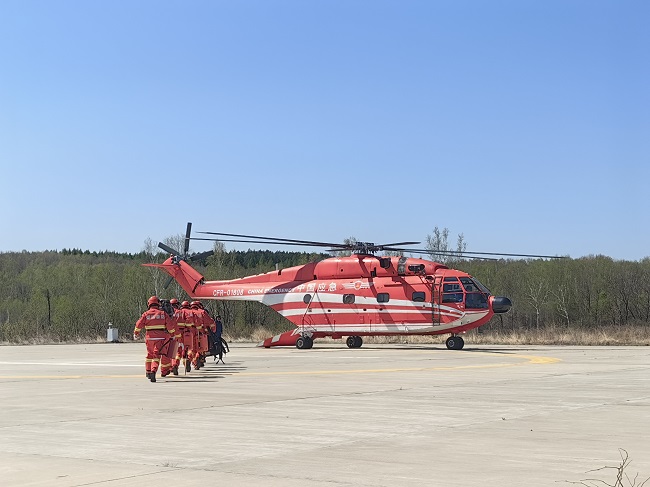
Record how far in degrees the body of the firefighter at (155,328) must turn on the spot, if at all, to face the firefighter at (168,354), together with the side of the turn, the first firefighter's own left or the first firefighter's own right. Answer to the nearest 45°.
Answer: approximately 45° to the first firefighter's own right

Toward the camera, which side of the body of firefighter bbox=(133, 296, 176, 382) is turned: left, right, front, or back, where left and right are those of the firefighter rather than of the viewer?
back

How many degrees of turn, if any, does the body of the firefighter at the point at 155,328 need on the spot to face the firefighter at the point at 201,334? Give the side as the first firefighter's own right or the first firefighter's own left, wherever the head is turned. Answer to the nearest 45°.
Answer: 0° — they already face them

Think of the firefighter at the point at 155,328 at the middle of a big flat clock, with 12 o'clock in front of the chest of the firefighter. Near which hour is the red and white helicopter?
The red and white helicopter is roughly at 1 o'clock from the firefighter.

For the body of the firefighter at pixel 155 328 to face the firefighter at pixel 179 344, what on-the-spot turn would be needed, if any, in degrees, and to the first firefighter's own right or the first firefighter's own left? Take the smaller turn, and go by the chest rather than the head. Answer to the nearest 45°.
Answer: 0° — they already face them
